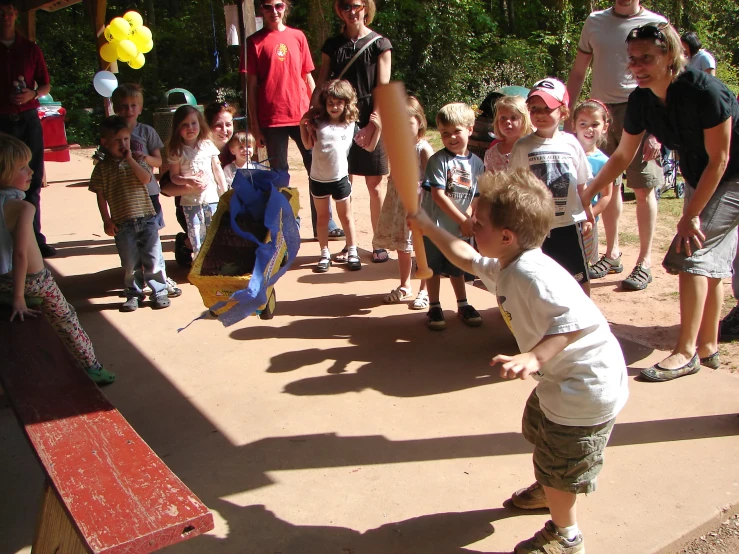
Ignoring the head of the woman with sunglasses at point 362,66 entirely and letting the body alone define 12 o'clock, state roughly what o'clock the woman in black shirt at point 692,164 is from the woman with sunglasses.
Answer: The woman in black shirt is roughly at 11 o'clock from the woman with sunglasses.

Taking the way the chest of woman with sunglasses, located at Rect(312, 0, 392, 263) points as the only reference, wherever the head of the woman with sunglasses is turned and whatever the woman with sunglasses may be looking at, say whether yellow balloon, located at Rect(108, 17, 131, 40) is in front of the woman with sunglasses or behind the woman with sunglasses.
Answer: behind

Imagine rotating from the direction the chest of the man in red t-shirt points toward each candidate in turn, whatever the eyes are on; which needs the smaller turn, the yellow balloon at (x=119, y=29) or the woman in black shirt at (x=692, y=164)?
the woman in black shirt

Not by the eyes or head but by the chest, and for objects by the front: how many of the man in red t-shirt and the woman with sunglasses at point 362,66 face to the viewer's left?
0

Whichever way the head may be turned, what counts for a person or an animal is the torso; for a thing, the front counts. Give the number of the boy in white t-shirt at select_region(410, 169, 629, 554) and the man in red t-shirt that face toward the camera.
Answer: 1

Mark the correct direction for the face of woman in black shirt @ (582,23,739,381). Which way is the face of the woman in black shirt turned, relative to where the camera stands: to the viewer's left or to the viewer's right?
to the viewer's left

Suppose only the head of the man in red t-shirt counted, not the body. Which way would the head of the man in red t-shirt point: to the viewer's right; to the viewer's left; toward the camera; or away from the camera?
toward the camera

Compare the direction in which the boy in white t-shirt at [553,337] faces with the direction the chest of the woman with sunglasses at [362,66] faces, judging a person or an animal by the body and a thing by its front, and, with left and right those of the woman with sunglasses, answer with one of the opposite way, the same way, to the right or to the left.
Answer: to the right

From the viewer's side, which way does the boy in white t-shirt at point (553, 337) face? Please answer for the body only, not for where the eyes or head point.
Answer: to the viewer's left

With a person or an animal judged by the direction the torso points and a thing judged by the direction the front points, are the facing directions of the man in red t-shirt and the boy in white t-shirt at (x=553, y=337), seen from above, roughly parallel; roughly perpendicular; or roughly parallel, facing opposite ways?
roughly perpendicular

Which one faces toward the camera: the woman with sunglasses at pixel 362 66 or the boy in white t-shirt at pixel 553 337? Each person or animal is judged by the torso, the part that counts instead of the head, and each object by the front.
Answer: the woman with sunglasses

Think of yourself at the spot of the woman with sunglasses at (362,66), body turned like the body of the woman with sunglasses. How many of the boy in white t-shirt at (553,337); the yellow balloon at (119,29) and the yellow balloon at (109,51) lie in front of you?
1

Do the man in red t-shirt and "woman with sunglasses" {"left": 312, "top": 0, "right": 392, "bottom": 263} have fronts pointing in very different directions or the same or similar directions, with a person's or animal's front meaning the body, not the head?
same or similar directions

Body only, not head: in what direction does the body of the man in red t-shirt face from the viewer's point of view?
toward the camera

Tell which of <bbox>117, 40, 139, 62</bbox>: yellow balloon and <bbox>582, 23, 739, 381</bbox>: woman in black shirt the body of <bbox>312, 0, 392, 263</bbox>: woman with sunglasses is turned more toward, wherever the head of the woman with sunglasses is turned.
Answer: the woman in black shirt

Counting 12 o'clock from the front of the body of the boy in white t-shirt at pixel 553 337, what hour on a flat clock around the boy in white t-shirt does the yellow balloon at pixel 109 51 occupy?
The yellow balloon is roughly at 2 o'clock from the boy in white t-shirt.

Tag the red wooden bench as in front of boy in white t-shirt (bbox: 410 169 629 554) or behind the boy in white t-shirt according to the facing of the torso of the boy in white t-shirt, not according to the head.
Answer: in front

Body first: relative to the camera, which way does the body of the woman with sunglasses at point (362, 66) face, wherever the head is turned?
toward the camera

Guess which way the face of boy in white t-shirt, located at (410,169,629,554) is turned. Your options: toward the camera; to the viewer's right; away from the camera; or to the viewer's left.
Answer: to the viewer's left
